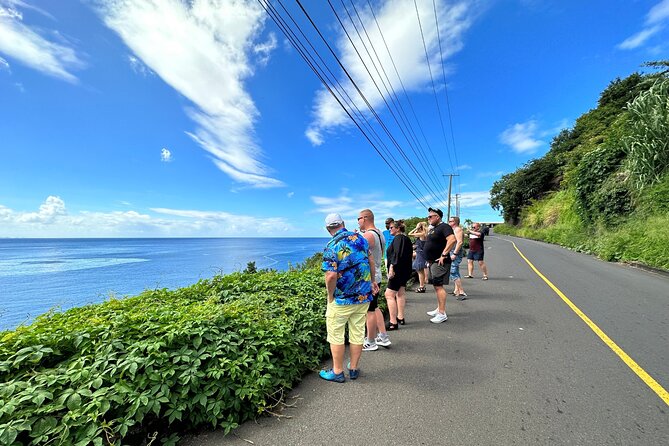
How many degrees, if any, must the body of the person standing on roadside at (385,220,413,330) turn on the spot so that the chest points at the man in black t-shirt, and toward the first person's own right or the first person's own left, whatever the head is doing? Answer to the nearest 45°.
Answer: approximately 135° to the first person's own right

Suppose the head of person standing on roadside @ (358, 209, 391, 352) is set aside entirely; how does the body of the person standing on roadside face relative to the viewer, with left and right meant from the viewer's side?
facing to the left of the viewer

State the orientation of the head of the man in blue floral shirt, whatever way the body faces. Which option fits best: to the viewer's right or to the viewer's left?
to the viewer's left

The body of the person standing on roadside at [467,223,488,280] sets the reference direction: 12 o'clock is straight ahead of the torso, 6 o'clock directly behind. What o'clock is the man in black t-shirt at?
The man in black t-shirt is roughly at 11 o'clock from the person standing on roadside.

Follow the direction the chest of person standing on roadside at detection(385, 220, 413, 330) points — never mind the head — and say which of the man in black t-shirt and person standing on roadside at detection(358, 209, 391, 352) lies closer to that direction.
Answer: the person standing on roadside

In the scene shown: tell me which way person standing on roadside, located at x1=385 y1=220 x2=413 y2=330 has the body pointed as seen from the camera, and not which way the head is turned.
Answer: to the viewer's left

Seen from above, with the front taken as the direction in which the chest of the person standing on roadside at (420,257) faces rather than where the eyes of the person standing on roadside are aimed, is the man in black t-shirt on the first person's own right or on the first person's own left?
on the first person's own left

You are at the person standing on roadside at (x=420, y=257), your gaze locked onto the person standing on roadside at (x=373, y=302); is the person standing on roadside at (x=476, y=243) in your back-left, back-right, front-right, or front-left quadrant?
back-left

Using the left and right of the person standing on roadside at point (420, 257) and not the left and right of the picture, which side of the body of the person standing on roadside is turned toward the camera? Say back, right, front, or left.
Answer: left

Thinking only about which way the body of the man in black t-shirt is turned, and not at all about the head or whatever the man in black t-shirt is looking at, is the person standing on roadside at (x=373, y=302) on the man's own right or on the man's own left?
on the man's own left

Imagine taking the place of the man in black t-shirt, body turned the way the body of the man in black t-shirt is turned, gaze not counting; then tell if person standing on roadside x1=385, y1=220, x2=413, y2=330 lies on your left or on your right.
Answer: on your left

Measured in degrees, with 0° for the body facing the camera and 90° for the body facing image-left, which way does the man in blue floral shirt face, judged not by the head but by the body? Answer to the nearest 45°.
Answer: approximately 135°

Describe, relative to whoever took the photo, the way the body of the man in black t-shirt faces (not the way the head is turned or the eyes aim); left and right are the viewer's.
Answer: facing to the left of the viewer
